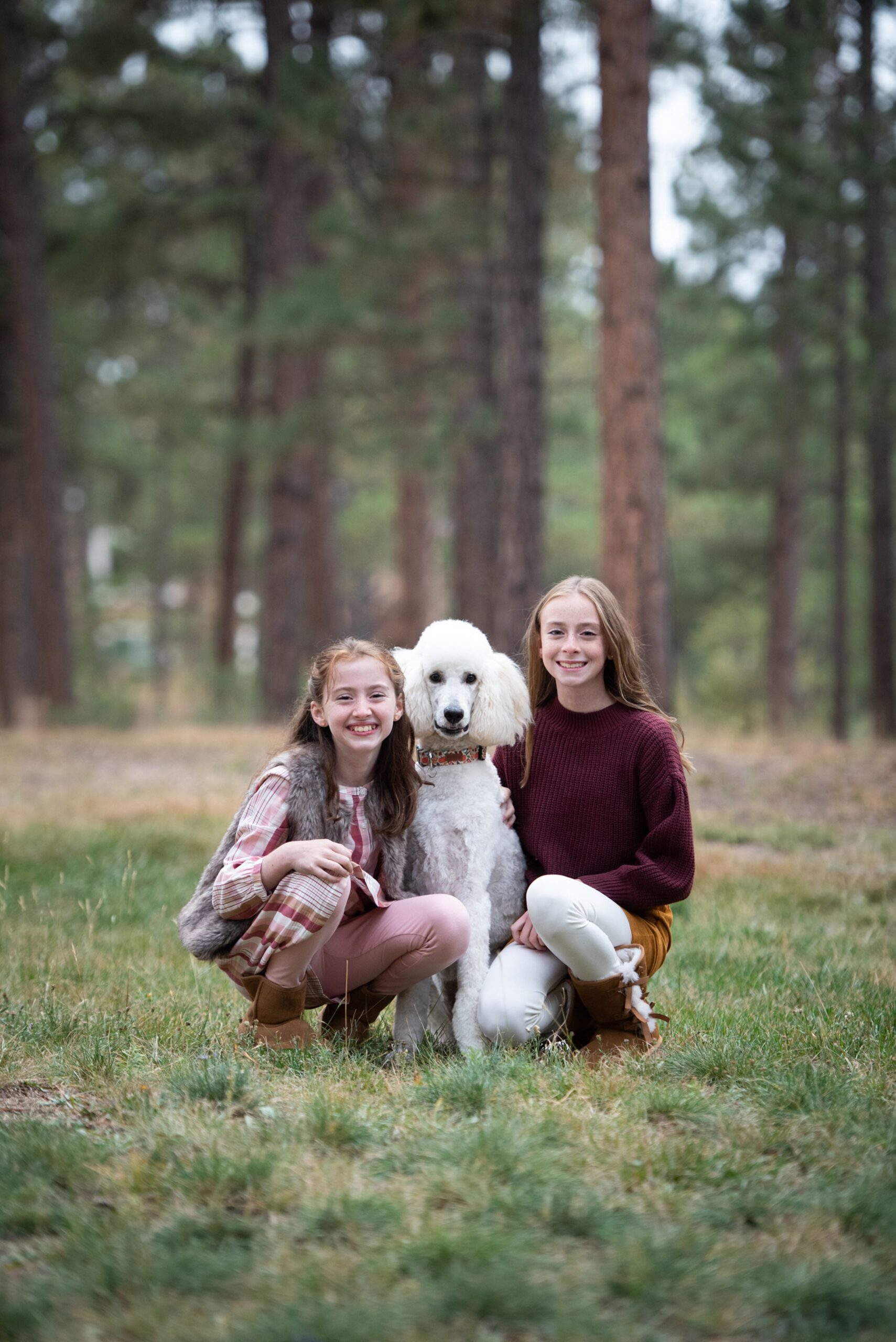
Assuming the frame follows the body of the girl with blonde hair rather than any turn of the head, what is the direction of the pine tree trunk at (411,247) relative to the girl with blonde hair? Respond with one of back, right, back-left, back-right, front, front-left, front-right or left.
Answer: back-right

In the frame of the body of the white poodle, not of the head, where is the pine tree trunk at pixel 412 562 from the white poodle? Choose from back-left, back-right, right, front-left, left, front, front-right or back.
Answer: back

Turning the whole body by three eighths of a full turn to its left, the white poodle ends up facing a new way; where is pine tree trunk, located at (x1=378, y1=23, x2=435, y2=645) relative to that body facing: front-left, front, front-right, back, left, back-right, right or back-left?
front-left

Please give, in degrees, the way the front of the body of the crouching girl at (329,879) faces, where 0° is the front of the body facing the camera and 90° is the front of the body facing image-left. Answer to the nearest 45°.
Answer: approximately 315°
